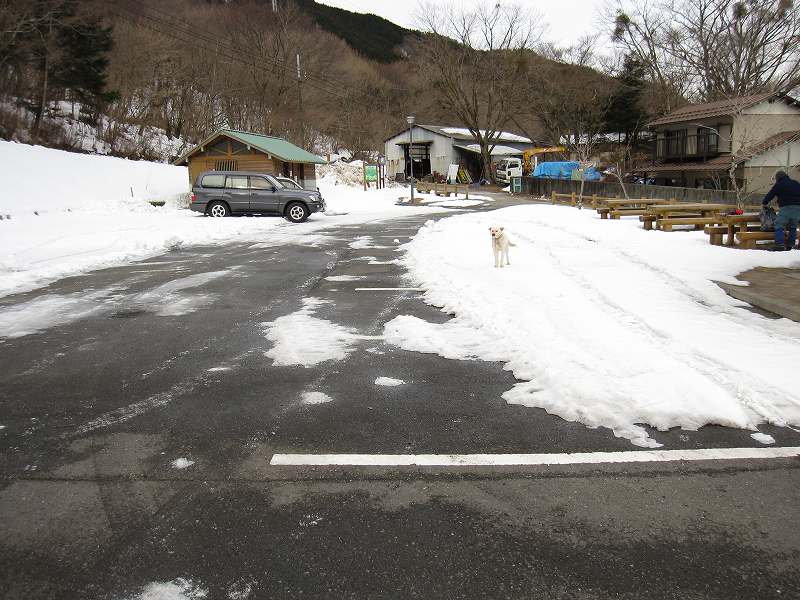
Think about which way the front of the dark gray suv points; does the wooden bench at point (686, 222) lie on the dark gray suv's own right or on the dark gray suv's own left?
on the dark gray suv's own right

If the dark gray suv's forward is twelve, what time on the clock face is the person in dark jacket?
The person in dark jacket is roughly at 2 o'clock from the dark gray suv.

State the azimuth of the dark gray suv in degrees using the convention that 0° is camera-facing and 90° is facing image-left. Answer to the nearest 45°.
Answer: approximately 270°

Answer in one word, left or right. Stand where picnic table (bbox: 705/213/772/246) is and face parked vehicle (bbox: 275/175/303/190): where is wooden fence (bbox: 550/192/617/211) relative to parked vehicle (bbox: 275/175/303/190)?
right

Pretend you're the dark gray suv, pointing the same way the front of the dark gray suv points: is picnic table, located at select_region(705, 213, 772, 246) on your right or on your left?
on your right

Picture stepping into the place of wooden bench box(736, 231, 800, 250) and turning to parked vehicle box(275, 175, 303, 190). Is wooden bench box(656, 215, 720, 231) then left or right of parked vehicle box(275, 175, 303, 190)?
right

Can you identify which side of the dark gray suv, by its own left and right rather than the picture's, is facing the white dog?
right

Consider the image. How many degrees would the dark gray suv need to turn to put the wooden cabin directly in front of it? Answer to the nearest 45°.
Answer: approximately 90° to its left

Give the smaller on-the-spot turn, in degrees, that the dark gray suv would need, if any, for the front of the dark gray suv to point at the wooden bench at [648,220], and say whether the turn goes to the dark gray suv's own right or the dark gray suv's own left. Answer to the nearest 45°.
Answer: approximately 45° to the dark gray suv's own right
